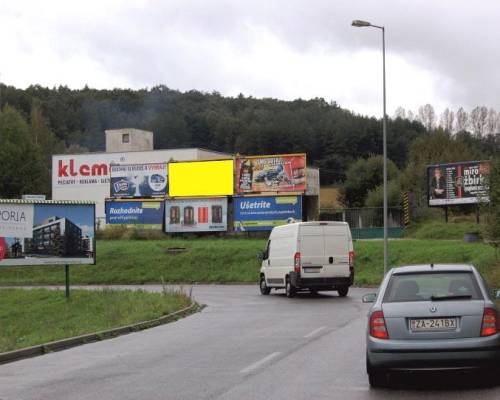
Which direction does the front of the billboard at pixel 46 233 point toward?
toward the camera

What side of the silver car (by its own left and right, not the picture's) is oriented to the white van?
front

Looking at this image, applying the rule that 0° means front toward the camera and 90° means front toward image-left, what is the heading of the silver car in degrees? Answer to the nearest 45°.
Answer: approximately 180°

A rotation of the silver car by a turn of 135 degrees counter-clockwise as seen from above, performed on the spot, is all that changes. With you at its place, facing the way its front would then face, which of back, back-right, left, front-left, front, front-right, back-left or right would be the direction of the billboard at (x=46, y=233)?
right
